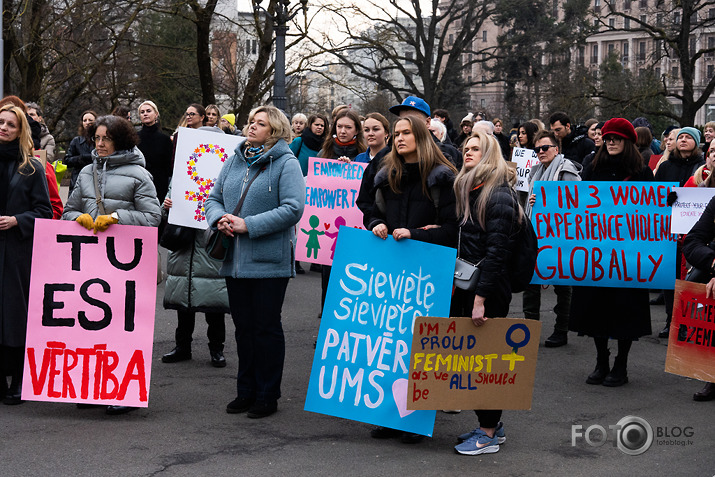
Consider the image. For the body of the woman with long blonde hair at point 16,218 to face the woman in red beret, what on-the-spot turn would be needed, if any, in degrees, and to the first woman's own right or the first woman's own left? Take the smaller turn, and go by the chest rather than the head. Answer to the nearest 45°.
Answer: approximately 135° to the first woman's own left

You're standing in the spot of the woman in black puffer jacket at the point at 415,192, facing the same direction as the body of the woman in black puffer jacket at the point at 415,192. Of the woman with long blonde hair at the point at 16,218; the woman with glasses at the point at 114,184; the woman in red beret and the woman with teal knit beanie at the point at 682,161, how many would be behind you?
2

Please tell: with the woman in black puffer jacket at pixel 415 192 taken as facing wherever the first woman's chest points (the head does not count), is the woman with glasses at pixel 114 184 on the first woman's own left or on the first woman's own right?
on the first woman's own right

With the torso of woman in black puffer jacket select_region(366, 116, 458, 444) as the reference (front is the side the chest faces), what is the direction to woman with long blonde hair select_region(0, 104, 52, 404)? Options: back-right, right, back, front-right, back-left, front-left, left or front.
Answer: front-right

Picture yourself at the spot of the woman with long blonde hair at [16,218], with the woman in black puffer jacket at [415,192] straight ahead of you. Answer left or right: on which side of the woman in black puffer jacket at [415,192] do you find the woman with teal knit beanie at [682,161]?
left

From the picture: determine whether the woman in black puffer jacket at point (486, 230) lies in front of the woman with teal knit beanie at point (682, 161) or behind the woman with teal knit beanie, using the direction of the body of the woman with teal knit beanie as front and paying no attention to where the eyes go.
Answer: in front

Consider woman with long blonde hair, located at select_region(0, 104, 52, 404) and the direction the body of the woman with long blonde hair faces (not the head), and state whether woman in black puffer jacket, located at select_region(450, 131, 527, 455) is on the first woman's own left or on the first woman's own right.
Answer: on the first woman's own left
